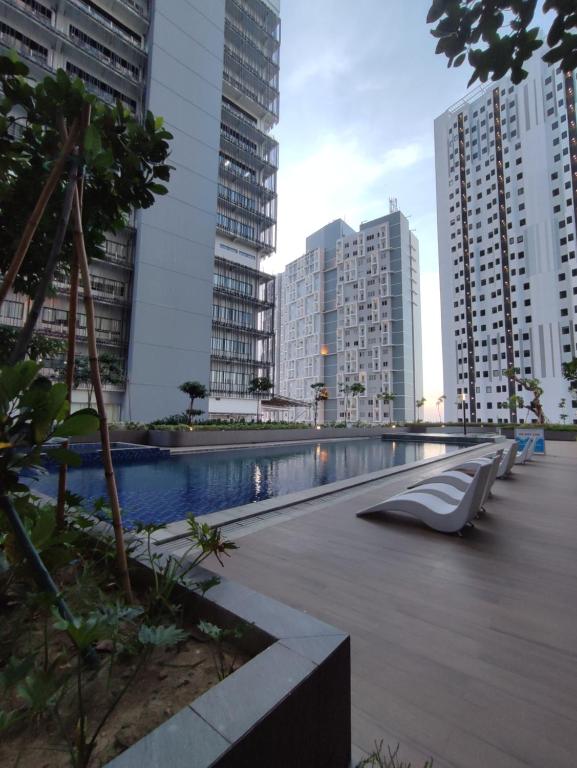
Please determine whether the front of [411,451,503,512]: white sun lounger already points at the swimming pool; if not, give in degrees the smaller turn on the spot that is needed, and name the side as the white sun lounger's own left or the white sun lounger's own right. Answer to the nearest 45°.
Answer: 0° — it already faces it

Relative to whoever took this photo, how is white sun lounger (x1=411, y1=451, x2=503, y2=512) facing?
facing to the left of the viewer

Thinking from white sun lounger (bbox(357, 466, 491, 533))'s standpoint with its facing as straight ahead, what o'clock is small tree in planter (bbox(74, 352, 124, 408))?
The small tree in planter is roughly at 1 o'clock from the white sun lounger.

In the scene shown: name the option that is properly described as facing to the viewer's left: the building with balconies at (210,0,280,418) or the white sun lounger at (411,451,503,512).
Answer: the white sun lounger

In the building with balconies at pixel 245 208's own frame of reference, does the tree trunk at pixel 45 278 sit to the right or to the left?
on its right

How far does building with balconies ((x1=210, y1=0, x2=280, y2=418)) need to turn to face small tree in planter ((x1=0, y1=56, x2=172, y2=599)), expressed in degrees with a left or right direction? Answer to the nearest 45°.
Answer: approximately 45° to its right

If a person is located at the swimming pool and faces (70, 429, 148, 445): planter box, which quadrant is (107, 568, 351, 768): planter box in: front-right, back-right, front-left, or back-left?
back-left

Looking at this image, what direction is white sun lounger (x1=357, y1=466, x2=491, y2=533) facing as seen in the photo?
to the viewer's left

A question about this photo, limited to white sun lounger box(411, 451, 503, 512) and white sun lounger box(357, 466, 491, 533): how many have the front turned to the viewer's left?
2
